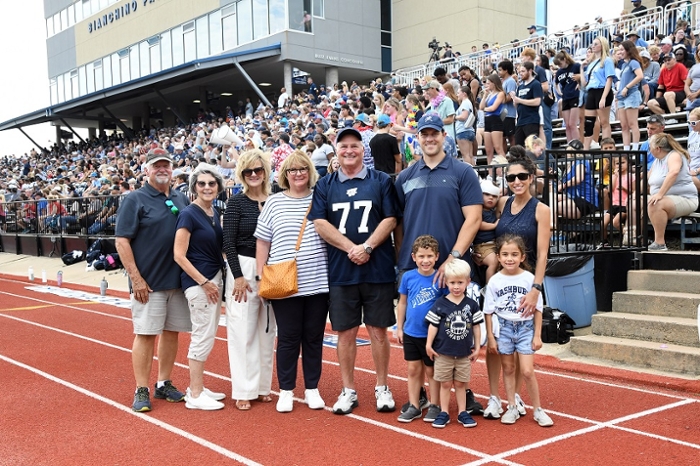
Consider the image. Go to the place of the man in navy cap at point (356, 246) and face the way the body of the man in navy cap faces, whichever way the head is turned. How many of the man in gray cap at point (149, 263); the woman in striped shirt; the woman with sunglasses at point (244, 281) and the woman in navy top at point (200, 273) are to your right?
4

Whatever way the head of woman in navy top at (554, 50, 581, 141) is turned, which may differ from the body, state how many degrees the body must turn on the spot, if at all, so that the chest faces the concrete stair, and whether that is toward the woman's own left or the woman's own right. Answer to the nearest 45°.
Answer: approximately 45° to the woman's own left

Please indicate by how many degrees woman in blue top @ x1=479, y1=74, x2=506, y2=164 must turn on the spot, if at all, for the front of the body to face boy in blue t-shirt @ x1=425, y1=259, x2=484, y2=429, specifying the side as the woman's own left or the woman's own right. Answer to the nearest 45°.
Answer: approximately 45° to the woman's own left

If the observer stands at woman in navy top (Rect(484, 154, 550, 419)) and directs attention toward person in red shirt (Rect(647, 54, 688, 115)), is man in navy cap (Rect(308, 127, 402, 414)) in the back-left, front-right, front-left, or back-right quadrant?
back-left

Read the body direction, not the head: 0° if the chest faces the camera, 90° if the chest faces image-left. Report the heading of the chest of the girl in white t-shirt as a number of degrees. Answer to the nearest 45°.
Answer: approximately 0°

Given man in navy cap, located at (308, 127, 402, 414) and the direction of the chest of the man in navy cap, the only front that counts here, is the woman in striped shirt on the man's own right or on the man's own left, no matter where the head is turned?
on the man's own right

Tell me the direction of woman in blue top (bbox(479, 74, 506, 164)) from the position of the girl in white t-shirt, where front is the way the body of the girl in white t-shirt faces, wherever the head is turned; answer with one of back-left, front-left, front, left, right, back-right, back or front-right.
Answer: back

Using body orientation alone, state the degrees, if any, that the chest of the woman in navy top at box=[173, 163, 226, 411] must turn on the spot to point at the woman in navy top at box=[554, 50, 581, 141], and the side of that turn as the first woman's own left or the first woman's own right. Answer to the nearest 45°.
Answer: approximately 90° to the first woman's own left

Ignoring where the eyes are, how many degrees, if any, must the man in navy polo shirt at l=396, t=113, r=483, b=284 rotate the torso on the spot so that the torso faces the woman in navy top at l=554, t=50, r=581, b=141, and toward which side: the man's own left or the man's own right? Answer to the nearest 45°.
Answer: approximately 180°

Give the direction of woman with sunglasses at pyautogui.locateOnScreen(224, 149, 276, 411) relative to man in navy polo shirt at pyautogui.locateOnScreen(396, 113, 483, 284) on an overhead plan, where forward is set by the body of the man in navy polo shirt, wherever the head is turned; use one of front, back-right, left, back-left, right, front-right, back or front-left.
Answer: right

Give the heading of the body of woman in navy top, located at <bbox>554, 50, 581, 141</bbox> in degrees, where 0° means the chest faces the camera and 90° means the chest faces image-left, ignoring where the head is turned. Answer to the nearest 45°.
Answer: approximately 45°
